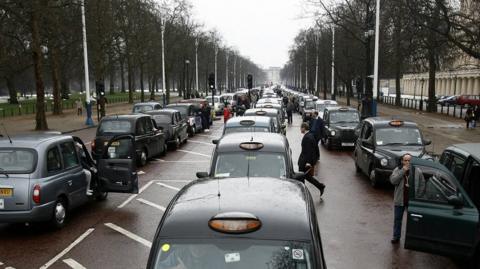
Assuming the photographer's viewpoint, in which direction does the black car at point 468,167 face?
facing the viewer and to the right of the viewer

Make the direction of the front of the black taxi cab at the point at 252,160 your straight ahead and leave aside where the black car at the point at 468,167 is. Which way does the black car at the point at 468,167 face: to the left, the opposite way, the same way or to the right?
the same way

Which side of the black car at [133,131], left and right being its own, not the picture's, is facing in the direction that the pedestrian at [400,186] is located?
right

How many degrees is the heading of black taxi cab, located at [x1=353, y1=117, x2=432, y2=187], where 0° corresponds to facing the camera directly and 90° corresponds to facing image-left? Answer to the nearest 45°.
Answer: approximately 315°

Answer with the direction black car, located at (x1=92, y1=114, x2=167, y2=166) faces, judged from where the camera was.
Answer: facing away from the viewer and to the right of the viewer

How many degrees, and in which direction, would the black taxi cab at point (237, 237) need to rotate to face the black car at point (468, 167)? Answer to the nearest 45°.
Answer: approximately 135° to its left

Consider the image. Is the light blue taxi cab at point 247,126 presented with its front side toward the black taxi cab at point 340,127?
no

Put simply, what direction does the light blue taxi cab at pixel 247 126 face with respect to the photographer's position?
facing the viewer

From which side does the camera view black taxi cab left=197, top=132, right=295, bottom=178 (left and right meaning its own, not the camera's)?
front
